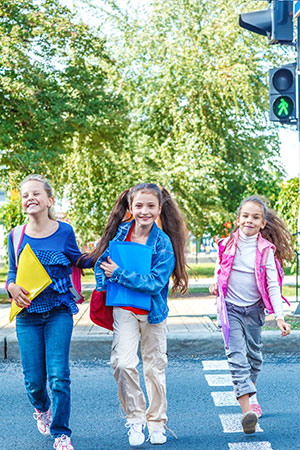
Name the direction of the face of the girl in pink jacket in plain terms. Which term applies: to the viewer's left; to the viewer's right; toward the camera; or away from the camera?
toward the camera

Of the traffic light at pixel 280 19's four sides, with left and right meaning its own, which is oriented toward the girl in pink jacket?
left

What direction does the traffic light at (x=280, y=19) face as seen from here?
to the viewer's left

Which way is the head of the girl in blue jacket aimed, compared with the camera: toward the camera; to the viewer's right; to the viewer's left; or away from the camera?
toward the camera

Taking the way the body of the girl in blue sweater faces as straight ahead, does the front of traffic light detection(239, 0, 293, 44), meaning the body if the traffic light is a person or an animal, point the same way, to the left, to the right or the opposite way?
to the right

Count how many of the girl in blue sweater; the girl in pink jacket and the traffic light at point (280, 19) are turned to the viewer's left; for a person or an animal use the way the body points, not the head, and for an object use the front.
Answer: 1

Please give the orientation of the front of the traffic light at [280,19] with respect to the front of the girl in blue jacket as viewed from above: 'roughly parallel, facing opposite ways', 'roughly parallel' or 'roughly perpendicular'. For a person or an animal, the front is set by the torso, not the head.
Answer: roughly perpendicular

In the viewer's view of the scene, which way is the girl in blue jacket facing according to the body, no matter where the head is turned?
toward the camera

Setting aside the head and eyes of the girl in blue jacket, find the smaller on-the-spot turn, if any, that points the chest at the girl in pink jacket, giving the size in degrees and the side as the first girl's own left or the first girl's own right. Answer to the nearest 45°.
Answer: approximately 135° to the first girl's own left

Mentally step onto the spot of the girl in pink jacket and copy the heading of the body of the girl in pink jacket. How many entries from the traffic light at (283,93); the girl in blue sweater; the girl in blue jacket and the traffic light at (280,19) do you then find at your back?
2

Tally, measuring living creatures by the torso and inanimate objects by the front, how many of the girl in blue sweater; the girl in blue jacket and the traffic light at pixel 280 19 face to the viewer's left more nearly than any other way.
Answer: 1

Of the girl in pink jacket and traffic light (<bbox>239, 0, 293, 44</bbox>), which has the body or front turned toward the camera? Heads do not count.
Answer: the girl in pink jacket

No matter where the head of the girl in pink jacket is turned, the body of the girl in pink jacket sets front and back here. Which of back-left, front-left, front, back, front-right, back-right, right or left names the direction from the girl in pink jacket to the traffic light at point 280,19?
back

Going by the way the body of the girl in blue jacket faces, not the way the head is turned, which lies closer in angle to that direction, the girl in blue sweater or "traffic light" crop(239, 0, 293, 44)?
the girl in blue sweater

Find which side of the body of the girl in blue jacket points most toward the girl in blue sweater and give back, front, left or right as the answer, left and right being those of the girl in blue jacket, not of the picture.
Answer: right

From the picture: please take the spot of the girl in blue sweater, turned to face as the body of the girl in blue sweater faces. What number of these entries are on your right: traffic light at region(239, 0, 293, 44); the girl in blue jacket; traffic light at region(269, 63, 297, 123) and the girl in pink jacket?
0

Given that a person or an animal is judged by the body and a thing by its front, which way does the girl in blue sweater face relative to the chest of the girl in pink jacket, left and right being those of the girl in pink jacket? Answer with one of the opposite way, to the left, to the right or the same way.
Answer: the same way
